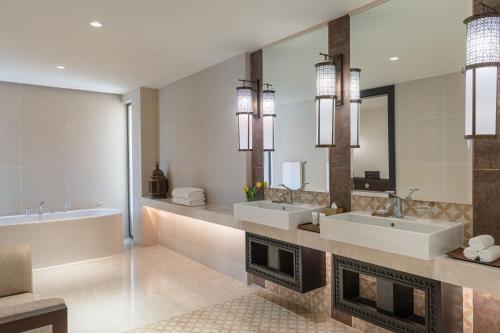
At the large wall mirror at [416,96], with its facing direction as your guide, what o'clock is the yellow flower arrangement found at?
The yellow flower arrangement is roughly at 2 o'clock from the large wall mirror.

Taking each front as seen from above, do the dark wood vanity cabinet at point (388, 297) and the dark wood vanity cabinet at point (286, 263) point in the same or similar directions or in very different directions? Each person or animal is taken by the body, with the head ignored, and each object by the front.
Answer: same or similar directions

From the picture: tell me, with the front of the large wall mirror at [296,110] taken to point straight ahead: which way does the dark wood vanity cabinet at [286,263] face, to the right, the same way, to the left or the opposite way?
the same way

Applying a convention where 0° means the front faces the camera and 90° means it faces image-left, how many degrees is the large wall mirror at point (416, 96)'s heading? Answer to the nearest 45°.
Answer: approximately 45°

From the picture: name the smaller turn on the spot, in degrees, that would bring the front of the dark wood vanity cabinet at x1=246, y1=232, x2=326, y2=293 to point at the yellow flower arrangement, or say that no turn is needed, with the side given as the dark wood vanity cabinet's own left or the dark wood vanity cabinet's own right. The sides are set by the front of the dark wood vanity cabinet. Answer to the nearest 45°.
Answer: approximately 90° to the dark wood vanity cabinet's own right

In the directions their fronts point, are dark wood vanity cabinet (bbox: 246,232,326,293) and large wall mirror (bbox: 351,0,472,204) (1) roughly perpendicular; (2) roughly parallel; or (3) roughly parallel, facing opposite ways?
roughly parallel

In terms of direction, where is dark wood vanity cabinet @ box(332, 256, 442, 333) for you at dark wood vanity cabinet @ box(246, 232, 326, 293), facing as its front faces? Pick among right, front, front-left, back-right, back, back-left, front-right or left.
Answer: left

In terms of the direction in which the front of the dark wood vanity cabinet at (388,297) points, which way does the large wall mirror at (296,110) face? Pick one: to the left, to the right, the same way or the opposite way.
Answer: the same way

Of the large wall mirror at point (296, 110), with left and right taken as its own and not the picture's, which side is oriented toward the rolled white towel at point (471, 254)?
left

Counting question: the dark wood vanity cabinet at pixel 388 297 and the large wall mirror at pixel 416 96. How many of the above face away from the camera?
0

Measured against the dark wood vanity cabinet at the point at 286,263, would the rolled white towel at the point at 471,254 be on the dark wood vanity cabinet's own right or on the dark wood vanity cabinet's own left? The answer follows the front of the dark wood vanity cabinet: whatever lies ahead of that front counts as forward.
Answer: on the dark wood vanity cabinet's own left

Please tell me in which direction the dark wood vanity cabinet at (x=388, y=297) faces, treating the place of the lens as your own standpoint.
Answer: facing the viewer and to the left of the viewer

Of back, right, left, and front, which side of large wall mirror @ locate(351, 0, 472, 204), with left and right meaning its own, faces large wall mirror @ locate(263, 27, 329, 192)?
right
